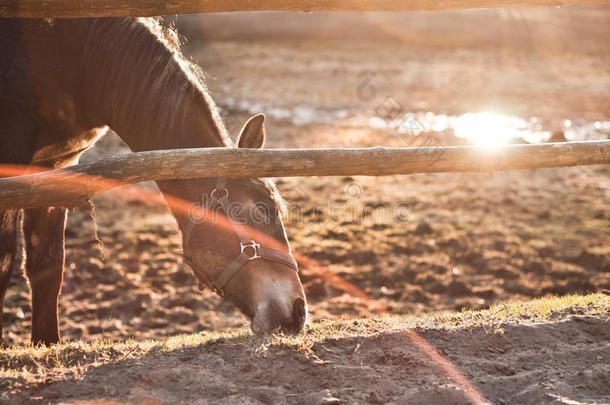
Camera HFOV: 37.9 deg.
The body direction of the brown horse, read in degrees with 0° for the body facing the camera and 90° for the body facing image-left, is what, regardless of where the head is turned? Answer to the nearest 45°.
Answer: approximately 270°
